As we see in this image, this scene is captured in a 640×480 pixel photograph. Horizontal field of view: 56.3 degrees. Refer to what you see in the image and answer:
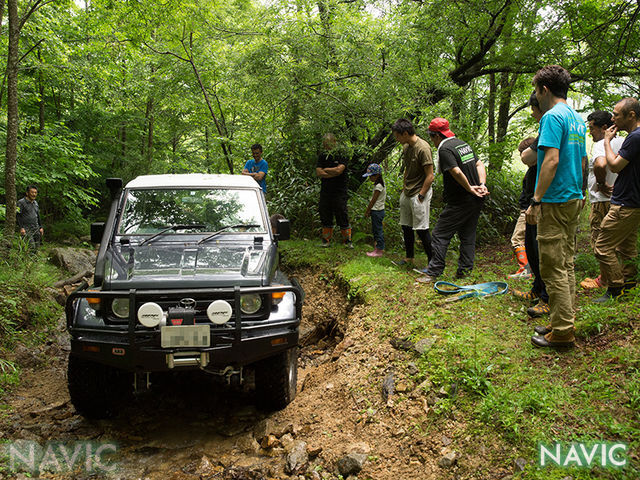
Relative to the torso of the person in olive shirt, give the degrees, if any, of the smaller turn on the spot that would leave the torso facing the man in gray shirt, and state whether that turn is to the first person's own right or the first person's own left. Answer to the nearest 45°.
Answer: approximately 45° to the first person's own right

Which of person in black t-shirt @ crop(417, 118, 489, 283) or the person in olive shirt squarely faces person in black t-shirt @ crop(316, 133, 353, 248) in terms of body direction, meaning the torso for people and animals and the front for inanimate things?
person in black t-shirt @ crop(417, 118, 489, 283)

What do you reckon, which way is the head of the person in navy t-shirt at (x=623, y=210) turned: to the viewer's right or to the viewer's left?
to the viewer's left

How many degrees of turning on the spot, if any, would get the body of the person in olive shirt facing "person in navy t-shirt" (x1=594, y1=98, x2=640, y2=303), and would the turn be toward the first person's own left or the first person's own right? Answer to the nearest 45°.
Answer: approximately 90° to the first person's own left

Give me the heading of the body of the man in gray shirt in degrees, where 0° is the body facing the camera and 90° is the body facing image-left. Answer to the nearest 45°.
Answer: approximately 315°

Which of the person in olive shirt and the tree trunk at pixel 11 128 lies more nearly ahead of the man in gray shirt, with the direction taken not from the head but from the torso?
the person in olive shirt

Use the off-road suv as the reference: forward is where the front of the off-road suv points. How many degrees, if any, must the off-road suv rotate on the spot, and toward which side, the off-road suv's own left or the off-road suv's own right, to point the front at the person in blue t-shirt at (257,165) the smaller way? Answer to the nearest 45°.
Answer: approximately 180°

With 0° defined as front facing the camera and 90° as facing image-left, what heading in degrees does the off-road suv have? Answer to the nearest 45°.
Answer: approximately 0°

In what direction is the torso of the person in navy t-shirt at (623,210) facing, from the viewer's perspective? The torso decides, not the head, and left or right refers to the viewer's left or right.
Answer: facing to the left of the viewer

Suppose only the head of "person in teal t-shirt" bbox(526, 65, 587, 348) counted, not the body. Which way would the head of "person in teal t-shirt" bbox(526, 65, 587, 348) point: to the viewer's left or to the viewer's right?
to the viewer's left
